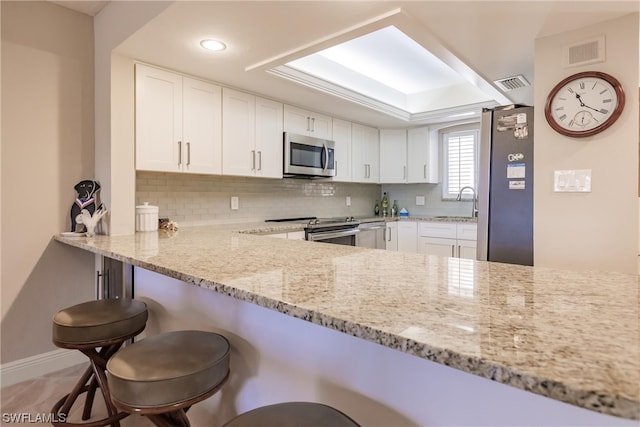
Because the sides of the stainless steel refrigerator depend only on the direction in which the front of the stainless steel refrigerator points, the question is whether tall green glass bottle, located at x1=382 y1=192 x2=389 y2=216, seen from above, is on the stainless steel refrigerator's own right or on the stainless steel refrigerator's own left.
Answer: on the stainless steel refrigerator's own right

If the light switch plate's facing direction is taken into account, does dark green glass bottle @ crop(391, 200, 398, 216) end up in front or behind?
behind

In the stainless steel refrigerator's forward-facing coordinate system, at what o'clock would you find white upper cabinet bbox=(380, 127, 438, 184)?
The white upper cabinet is roughly at 2 o'clock from the stainless steel refrigerator.

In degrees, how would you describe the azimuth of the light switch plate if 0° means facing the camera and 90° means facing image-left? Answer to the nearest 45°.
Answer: approximately 0°

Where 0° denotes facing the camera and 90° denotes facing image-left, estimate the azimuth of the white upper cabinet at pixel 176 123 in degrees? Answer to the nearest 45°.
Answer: approximately 315°

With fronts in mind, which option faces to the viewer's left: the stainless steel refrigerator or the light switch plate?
the stainless steel refrigerator
